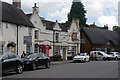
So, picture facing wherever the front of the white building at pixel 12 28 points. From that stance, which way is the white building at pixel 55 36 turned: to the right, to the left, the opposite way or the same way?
the same way

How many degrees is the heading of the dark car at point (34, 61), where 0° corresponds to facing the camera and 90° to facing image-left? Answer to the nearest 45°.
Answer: approximately 45°

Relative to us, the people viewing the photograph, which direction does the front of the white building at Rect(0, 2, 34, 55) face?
facing the viewer and to the right of the viewer

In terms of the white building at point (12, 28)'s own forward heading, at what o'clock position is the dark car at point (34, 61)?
The dark car is roughly at 1 o'clock from the white building.

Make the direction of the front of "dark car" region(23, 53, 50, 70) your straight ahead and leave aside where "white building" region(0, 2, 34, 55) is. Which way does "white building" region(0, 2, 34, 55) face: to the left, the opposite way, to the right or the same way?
to the left

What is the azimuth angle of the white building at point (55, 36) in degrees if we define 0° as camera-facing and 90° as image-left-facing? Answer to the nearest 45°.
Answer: approximately 315°

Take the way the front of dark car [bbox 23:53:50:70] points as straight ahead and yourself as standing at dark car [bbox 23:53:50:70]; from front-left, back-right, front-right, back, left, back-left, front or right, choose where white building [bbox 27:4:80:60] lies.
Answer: back-right

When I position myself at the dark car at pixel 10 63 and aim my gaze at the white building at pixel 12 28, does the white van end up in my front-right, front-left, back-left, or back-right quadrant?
front-right

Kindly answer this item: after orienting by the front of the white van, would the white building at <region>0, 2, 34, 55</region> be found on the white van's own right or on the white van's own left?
on the white van's own right

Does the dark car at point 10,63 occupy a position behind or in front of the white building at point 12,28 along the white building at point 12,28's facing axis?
in front
